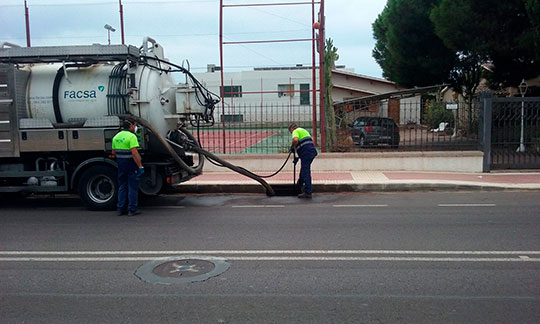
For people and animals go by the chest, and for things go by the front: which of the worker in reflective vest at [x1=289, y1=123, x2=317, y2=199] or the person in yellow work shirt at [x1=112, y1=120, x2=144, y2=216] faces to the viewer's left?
the worker in reflective vest at [x1=289, y1=123, x2=317, y2=199]

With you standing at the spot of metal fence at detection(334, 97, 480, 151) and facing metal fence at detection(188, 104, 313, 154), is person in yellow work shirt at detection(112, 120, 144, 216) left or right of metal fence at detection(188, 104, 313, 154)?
left

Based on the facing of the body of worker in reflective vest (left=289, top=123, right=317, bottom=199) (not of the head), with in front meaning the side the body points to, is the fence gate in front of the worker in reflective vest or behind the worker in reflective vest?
behind

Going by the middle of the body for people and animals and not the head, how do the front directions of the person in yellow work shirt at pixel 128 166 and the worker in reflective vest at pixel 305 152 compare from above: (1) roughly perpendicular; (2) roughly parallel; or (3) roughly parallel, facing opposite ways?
roughly perpendicular

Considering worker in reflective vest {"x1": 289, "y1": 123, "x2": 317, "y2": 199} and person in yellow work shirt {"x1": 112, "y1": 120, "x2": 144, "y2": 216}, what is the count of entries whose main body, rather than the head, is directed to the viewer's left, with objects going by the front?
1

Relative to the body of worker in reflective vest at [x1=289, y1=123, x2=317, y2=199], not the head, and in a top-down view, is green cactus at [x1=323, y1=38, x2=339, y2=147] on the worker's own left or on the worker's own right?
on the worker's own right

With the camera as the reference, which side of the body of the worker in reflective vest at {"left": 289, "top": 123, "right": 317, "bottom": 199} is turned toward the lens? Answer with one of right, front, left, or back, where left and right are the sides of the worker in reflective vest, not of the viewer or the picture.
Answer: left

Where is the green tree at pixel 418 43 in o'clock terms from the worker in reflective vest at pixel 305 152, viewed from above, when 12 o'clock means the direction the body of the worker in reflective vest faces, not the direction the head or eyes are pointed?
The green tree is roughly at 4 o'clock from the worker in reflective vest.

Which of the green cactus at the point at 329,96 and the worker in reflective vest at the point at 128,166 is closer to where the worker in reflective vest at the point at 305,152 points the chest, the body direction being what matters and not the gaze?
the worker in reflective vest

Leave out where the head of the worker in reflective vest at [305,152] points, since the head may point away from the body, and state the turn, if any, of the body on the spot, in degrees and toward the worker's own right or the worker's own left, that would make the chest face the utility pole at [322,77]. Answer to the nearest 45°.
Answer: approximately 90° to the worker's own right

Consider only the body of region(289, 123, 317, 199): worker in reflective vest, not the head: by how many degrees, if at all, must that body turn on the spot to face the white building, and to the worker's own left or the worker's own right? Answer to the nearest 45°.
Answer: approximately 90° to the worker's own right
